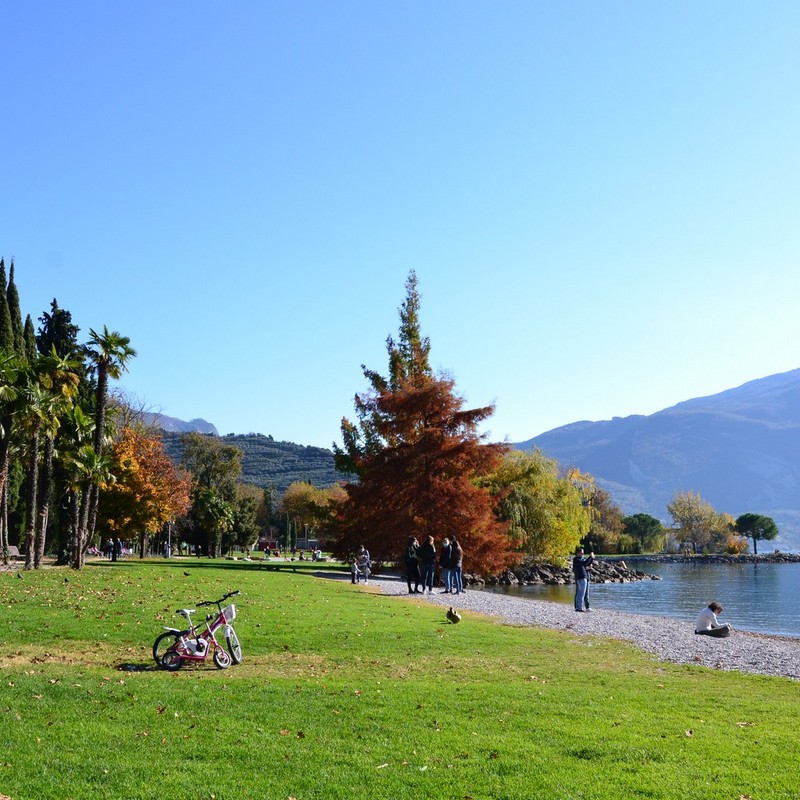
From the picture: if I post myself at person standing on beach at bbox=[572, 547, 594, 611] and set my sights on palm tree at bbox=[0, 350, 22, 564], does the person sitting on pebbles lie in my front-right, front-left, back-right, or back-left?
back-left

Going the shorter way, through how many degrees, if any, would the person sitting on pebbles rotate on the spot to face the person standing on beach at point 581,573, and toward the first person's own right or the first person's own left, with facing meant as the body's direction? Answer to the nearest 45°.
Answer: approximately 135° to the first person's own left

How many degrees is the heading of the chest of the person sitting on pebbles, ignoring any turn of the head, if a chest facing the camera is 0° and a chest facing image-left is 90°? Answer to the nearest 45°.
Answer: approximately 270°

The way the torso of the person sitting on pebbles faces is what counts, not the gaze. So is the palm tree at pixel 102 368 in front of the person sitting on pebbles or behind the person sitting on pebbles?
behind

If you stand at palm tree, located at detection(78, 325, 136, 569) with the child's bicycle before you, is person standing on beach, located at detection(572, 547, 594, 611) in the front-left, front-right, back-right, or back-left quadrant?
front-left

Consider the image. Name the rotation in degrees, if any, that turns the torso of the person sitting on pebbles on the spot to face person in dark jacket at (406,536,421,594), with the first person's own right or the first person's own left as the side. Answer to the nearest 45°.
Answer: approximately 135° to the first person's own left

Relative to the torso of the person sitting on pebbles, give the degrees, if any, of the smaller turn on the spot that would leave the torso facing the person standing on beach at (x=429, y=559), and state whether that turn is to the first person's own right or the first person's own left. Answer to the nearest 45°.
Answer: approximately 135° to the first person's own left

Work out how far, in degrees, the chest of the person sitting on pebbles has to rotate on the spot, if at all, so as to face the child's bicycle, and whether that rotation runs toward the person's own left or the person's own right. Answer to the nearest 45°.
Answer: approximately 135° to the person's own right

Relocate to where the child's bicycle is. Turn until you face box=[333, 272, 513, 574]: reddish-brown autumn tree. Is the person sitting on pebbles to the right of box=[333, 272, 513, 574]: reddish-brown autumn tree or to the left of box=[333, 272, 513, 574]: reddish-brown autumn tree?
right
